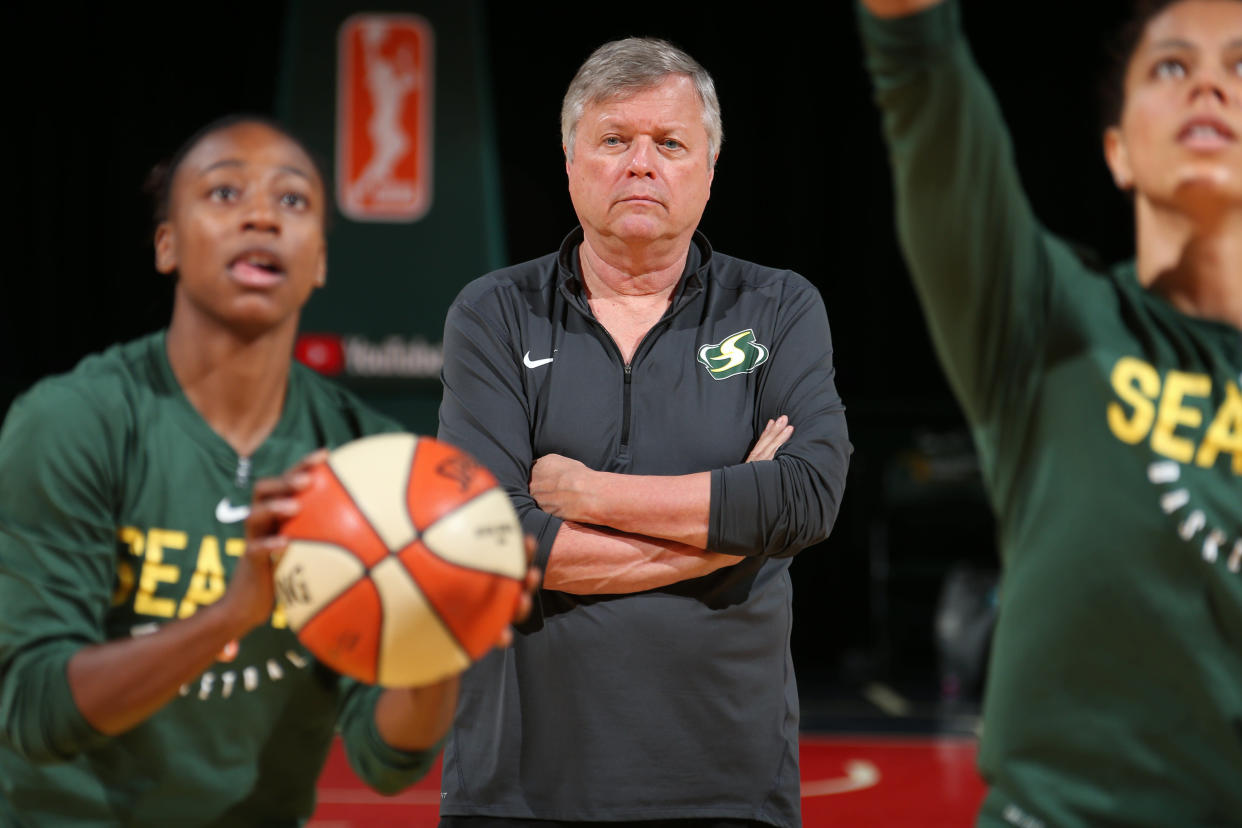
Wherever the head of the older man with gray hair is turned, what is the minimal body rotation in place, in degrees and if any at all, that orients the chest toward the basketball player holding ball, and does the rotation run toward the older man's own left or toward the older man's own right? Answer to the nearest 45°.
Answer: approximately 90° to the older man's own right

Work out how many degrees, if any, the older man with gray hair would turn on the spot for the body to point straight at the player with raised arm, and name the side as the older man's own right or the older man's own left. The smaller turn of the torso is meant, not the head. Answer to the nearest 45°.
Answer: approximately 45° to the older man's own left

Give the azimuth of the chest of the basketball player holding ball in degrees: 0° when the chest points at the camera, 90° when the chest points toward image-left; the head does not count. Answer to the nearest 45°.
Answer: approximately 315°

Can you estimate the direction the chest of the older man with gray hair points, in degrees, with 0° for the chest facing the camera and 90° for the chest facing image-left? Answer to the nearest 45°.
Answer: approximately 0°

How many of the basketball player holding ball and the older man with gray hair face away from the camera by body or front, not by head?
0
